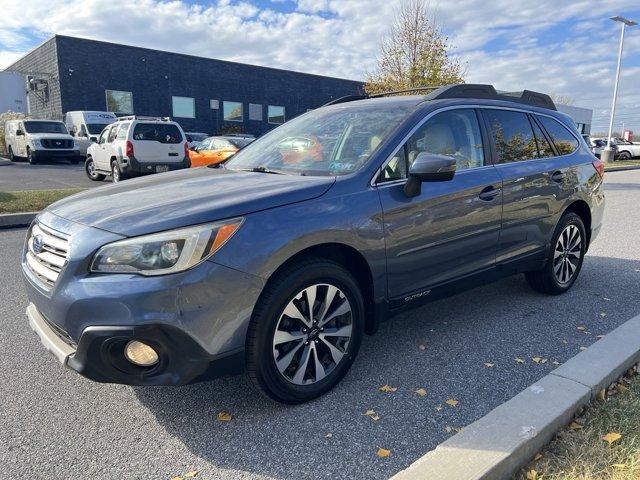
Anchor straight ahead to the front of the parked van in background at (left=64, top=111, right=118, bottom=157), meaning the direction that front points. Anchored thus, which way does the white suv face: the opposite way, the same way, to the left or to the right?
the opposite way

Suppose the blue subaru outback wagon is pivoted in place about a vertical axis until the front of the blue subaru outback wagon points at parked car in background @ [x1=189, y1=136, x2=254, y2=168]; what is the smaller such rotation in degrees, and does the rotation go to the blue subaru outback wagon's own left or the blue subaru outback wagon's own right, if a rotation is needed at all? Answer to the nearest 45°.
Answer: approximately 135° to the blue subaru outback wagon's own right

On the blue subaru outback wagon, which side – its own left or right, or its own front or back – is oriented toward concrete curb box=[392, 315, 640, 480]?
left

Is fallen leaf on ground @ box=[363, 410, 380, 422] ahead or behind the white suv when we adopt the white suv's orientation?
behind

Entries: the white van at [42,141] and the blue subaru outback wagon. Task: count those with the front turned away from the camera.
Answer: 0

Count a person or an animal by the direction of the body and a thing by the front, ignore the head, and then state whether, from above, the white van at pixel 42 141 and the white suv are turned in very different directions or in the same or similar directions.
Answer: very different directions

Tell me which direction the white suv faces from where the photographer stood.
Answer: facing away from the viewer and to the left of the viewer

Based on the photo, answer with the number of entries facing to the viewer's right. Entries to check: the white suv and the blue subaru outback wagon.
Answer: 0

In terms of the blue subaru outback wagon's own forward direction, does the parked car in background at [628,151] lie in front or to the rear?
to the rear

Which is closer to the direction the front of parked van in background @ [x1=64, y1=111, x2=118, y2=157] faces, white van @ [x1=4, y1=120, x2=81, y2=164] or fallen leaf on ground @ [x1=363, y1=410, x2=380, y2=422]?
the fallen leaf on ground

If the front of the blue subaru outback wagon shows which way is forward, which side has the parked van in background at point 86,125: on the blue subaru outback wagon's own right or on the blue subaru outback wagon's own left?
on the blue subaru outback wagon's own right
